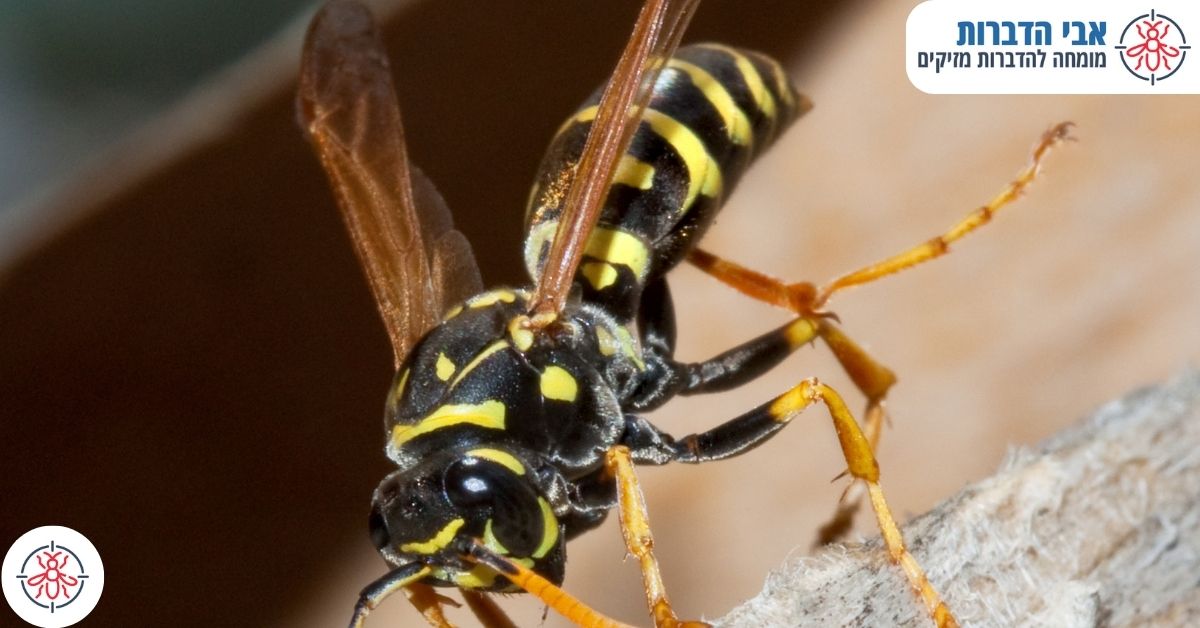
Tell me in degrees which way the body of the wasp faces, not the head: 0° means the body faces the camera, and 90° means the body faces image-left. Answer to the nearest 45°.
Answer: approximately 45°
